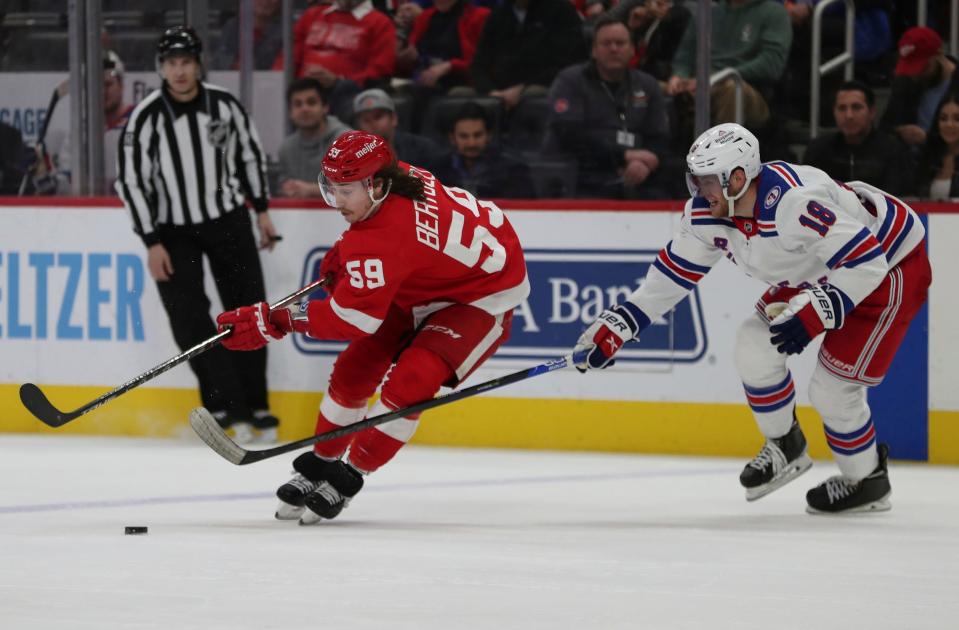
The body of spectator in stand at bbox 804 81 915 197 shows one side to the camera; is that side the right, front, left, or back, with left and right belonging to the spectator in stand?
front

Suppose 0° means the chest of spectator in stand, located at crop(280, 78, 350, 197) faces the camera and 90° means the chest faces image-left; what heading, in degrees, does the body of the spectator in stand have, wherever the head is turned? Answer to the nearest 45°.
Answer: approximately 0°

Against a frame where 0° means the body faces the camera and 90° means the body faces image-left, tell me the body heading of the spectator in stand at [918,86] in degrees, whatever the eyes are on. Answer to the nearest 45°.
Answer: approximately 45°

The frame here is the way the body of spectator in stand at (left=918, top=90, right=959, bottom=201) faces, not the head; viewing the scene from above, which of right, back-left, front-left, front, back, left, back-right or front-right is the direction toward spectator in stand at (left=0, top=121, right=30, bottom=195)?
right

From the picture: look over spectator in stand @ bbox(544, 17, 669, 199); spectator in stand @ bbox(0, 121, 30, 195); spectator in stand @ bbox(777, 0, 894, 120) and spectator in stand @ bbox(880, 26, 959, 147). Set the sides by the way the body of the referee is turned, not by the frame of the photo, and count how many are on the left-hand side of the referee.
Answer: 3

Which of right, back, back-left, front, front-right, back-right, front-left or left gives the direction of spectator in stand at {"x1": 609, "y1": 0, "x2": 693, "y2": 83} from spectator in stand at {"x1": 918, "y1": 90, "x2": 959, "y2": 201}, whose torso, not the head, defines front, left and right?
right

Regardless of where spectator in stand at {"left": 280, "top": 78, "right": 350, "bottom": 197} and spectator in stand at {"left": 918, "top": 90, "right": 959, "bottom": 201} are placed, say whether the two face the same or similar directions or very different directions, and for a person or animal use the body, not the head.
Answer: same or similar directions

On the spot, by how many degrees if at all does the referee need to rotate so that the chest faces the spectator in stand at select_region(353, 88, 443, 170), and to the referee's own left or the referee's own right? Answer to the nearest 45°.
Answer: approximately 90° to the referee's own left

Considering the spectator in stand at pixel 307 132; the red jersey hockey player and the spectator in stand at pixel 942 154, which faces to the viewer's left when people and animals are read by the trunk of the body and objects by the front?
the red jersey hockey player

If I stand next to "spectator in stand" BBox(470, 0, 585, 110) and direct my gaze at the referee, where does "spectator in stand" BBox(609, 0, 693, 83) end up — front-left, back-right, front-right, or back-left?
back-left

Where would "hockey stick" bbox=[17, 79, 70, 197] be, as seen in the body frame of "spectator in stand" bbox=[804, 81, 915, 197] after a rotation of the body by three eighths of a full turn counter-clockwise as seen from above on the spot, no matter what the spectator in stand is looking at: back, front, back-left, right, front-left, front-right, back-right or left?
back-left

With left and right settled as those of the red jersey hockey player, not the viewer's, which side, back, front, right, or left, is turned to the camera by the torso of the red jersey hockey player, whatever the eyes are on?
left

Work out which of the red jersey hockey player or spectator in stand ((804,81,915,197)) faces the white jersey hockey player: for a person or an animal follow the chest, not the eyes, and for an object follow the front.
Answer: the spectator in stand

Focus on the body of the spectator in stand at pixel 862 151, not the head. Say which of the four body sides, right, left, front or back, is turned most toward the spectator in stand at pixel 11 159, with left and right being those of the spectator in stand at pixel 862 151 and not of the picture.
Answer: right
